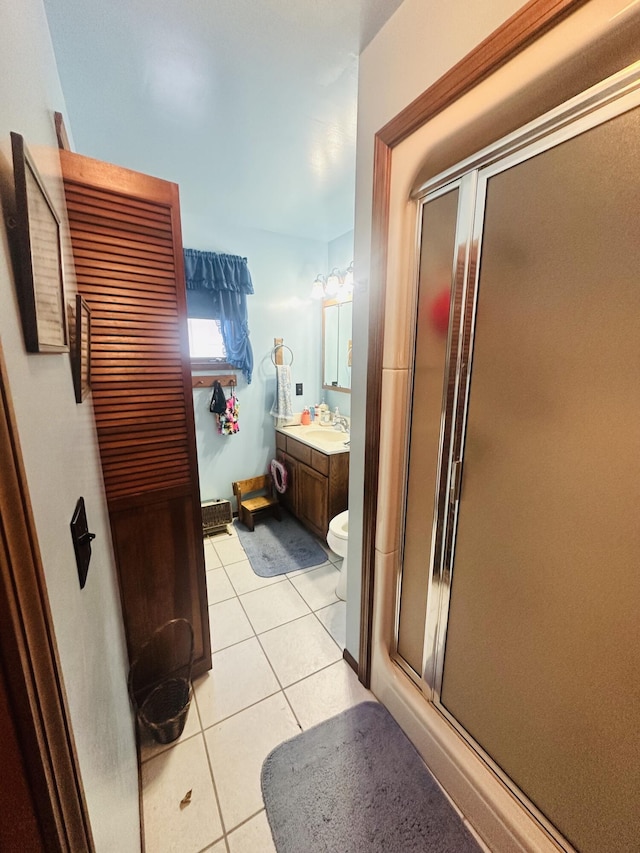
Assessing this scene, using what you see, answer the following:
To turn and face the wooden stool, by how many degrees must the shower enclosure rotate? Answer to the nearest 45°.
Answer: approximately 90° to its right

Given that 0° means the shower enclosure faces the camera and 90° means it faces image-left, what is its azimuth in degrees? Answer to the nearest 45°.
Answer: approximately 45°

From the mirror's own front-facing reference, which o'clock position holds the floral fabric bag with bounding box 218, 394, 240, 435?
The floral fabric bag is roughly at 1 o'clock from the mirror.

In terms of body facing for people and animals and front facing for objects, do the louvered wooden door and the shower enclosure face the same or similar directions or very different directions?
very different directions

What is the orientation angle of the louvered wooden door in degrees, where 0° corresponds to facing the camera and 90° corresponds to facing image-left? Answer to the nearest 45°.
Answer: approximately 315°

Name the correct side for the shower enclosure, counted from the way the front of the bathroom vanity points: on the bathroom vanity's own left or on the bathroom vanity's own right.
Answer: on the bathroom vanity's own left

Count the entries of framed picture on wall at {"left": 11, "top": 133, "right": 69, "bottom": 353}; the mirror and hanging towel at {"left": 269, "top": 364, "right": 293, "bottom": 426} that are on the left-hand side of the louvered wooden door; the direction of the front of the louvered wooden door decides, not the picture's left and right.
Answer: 2

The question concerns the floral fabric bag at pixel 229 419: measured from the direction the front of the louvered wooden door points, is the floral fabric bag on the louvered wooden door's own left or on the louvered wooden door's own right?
on the louvered wooden door's own left

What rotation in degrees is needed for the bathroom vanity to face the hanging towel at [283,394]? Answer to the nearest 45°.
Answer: approximately 90° to its right
